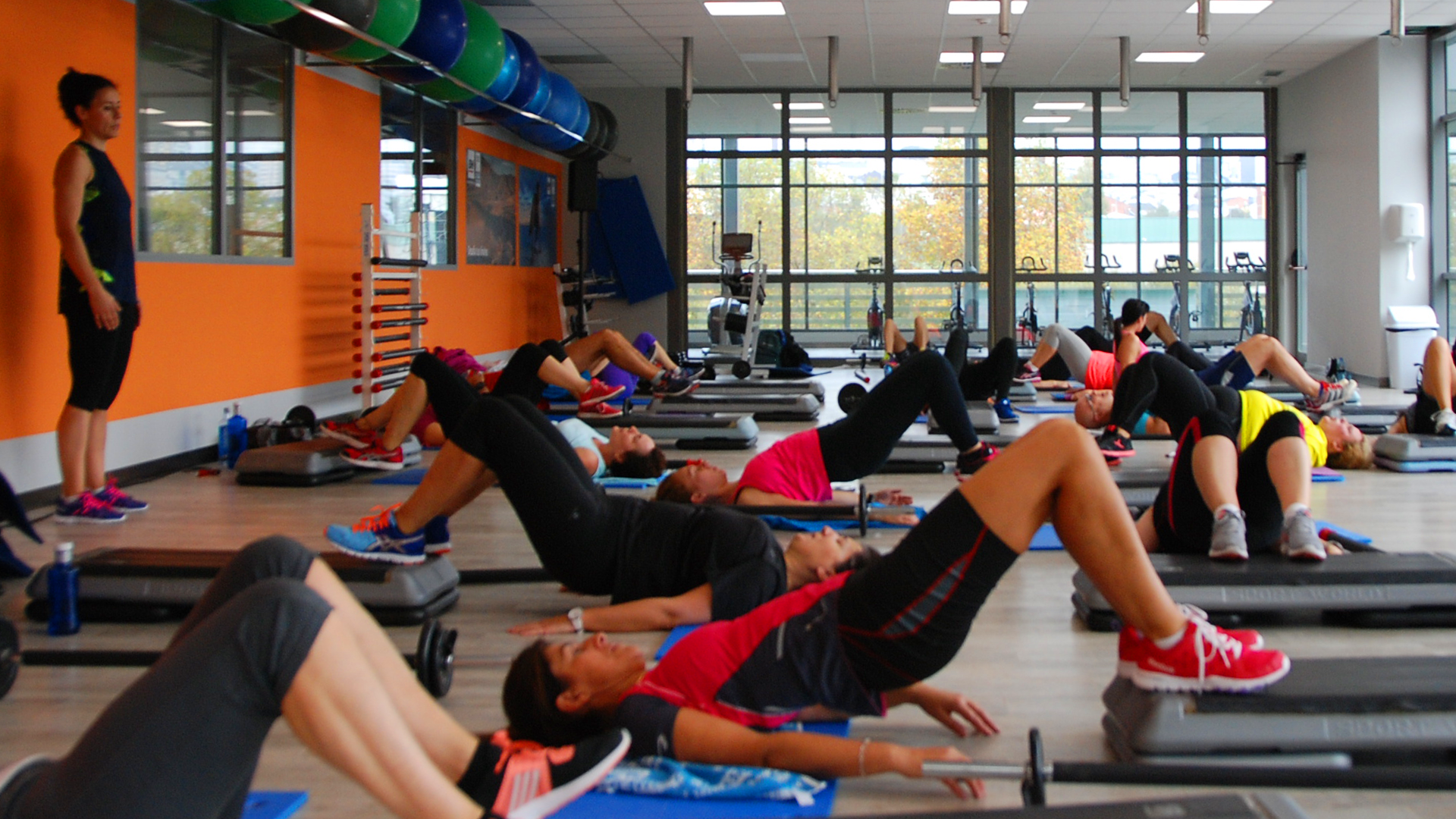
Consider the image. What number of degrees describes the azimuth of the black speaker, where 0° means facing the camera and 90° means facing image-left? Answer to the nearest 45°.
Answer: approximately 0°

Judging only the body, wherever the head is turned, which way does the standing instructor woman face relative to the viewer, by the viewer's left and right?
facing to the right of the viewer
